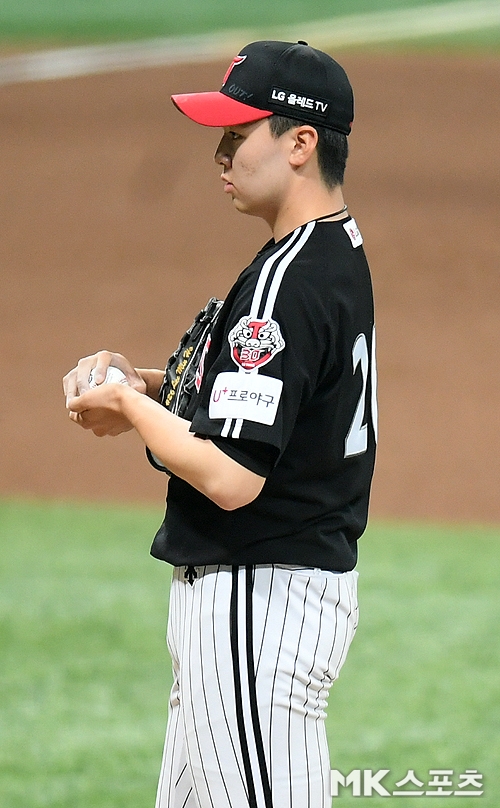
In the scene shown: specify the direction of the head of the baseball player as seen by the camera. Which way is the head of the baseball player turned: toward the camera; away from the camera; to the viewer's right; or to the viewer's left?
to the viewer's left

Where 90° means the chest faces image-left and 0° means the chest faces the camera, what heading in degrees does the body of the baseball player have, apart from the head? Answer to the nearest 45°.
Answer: approximately 90°
